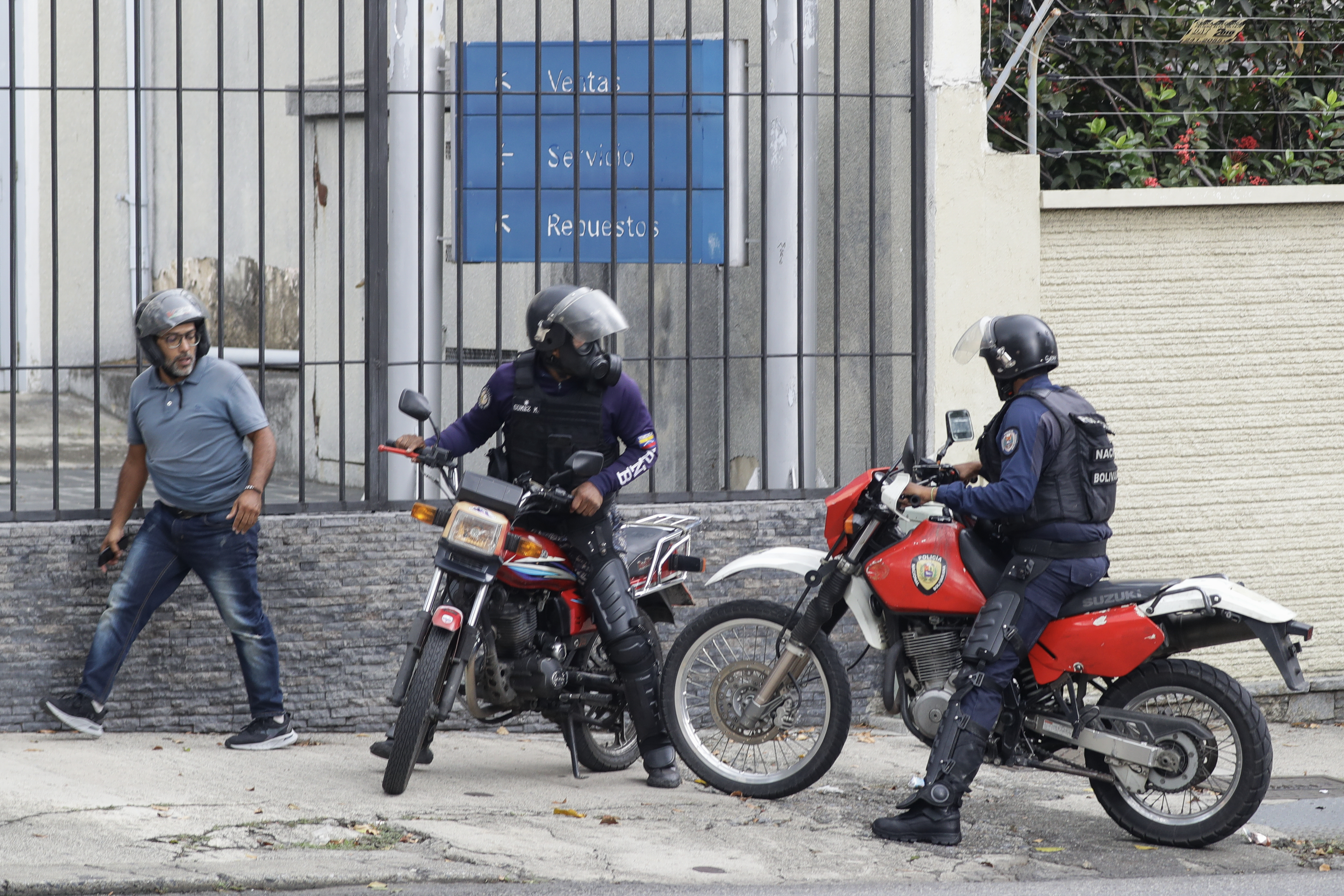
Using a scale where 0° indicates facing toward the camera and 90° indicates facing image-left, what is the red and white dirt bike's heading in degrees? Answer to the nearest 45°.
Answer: approximately 90°

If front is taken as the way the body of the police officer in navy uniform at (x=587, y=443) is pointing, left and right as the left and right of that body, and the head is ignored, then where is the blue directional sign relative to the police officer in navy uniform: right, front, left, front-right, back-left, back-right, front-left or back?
back

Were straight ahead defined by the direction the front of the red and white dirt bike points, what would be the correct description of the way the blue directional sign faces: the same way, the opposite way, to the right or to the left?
to the left

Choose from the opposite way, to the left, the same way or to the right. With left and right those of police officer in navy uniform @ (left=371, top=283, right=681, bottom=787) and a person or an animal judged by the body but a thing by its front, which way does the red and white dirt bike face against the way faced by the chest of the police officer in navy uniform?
to the right

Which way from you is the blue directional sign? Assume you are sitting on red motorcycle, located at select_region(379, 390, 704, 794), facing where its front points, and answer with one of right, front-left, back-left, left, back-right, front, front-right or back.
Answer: back-right

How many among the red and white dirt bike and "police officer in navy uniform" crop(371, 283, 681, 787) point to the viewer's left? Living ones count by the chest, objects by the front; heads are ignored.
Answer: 1

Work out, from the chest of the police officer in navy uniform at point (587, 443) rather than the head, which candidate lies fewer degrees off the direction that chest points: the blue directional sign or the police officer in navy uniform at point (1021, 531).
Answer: the police officer in navy uniform

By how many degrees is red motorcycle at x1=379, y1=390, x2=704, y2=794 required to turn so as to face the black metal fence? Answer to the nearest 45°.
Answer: approximately 135° to its right

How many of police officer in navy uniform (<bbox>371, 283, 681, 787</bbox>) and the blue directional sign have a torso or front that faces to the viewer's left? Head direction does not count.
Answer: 0

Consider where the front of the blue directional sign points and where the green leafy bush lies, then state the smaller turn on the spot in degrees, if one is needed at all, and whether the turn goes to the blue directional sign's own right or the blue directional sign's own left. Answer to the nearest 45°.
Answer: approximately 135° to the blue directional sign's own left
